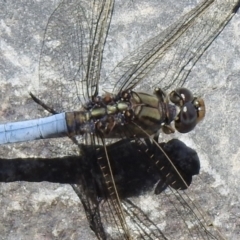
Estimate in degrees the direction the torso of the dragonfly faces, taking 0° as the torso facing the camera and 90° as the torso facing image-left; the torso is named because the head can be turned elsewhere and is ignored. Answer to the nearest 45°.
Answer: approximately 270°
